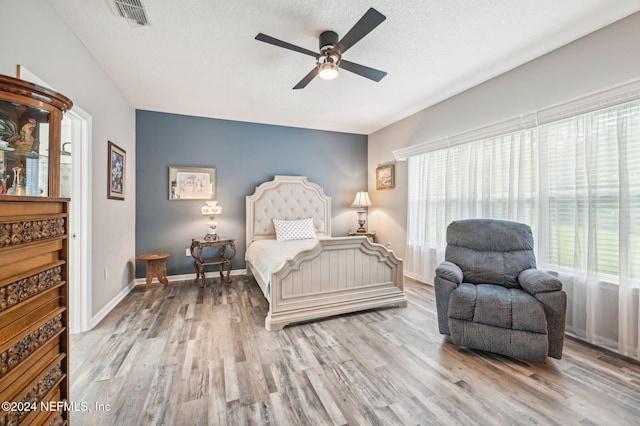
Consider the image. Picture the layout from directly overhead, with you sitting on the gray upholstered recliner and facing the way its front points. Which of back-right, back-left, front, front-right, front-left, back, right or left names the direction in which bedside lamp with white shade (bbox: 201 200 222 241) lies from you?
right

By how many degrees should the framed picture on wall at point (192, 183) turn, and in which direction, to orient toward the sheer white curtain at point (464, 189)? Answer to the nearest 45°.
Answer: approximately 45° to its left

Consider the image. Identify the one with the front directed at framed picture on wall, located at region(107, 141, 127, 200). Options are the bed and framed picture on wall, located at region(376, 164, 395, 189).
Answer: framed picture on wall, located at region(376, 164, 395, 189)

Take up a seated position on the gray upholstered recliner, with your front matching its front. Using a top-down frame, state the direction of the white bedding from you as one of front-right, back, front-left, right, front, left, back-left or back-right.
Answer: right

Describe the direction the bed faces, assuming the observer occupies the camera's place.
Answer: facing the viewer and to the right of the viewer

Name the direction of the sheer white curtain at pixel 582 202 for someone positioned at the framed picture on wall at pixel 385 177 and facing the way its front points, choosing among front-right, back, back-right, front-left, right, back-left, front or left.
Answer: left

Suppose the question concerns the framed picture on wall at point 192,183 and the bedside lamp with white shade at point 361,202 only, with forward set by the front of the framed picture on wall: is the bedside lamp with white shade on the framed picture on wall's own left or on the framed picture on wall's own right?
on the framed picture on wall's own left

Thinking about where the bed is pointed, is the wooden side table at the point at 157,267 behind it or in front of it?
behind

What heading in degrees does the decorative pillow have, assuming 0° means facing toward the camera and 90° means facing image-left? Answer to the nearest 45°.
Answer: approximately 0°

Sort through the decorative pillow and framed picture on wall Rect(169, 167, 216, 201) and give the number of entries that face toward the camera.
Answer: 2

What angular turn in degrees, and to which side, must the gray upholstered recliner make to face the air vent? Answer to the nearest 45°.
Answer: approximately 45° to its right

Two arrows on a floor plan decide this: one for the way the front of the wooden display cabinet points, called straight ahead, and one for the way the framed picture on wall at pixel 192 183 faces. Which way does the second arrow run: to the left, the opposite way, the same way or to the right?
to the right
